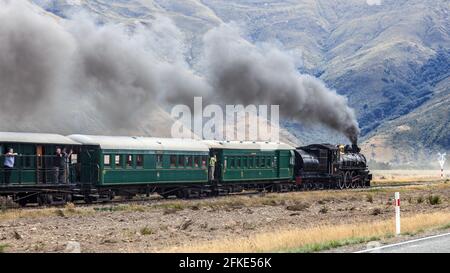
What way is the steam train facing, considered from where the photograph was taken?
facing away from the viewer and to the right of the viewer
